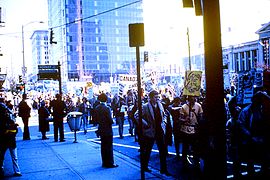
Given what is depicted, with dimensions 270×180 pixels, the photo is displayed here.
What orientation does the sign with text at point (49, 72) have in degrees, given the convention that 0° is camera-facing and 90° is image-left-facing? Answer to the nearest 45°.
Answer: approximately 0°

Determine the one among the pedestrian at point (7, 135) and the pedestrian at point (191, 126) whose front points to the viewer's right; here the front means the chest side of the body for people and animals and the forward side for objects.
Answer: the pedestrian at point (7, 135)

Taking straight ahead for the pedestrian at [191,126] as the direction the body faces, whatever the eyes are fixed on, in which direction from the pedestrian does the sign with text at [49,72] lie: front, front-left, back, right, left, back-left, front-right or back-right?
back-right

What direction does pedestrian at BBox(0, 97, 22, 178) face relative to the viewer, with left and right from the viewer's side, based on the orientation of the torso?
facing to the right of the viewer

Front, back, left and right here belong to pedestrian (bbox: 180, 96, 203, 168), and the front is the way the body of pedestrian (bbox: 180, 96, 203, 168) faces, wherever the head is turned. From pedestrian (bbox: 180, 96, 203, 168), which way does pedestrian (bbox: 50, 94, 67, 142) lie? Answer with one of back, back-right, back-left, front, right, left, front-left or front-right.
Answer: back-right

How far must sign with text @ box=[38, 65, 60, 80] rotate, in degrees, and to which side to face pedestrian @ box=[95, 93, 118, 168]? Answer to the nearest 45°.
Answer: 0° — it already faces them
